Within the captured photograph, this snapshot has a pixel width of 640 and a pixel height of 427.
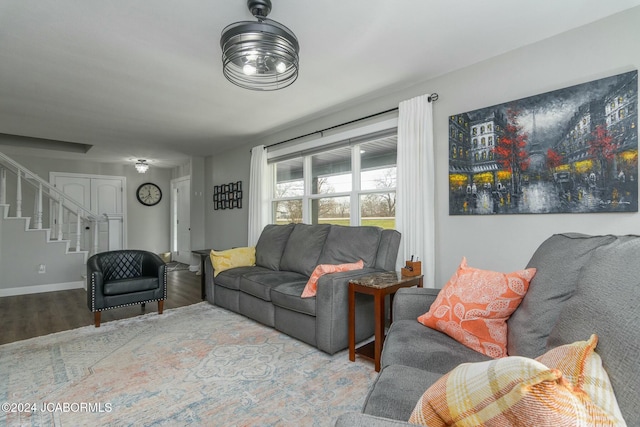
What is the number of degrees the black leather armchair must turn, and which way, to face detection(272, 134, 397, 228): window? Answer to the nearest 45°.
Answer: approximately 45° to its left

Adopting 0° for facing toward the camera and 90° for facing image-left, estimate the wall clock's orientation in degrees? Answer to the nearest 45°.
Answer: approximately 0°

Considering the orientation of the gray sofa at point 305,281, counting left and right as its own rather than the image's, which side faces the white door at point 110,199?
right

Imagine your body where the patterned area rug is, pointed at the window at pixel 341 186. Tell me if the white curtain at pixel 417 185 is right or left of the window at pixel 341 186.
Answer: right

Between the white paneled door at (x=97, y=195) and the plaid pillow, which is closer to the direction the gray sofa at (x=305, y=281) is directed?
the plaid pillow
